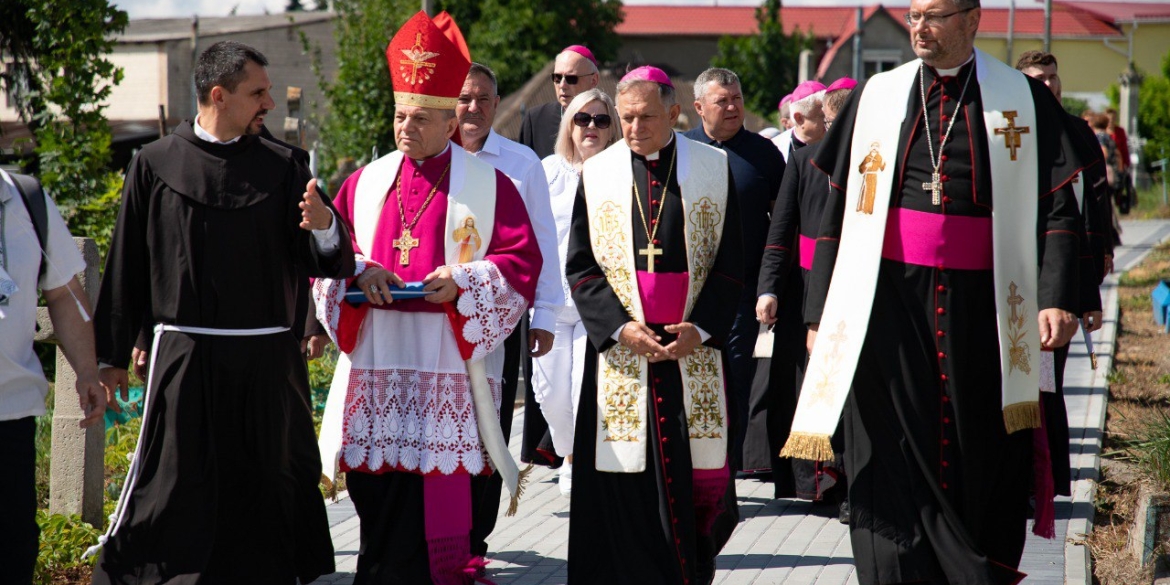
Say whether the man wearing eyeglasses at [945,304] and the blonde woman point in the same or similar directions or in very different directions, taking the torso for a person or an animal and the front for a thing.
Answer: same or similar directions

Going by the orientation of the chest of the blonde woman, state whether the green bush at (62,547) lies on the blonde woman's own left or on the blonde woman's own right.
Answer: on the blonde woman's own right

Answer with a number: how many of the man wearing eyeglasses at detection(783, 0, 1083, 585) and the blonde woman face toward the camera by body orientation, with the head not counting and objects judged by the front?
2

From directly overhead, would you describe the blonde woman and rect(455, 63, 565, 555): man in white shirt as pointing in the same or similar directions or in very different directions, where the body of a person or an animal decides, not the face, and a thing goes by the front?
same or similar directions

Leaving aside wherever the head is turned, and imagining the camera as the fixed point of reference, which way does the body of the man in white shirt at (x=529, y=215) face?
toward the camera

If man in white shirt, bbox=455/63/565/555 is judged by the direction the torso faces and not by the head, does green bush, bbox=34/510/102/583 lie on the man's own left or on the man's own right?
on the man's own right

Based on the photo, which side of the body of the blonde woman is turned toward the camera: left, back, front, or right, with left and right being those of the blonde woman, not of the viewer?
front

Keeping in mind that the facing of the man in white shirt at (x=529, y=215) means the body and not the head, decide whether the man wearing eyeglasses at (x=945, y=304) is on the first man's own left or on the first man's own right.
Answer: on the first man's own left
